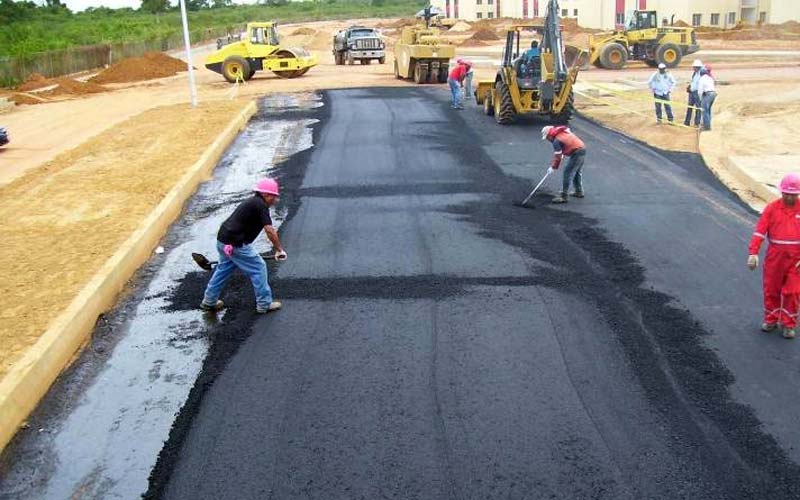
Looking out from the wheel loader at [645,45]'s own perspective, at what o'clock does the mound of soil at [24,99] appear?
The mound of soil is roughly at 11 o'clock from the wheel loader.

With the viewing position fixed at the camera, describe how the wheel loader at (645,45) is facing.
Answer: facing to the left of the viewer

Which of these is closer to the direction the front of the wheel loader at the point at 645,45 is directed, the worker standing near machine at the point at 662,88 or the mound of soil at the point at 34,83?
the mound of soil

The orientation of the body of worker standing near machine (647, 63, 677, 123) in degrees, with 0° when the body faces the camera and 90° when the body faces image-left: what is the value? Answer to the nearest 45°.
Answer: approximately 0°

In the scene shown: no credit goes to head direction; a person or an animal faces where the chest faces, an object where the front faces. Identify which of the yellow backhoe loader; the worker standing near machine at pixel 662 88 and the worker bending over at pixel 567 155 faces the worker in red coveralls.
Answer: the worker standing near machine

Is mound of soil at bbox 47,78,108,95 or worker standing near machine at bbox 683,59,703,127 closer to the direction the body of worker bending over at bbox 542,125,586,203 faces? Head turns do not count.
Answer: the mound of soil

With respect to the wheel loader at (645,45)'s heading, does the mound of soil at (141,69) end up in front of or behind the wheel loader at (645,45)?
in front

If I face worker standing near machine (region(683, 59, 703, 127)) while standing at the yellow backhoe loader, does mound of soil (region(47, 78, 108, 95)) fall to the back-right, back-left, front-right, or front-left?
back-left

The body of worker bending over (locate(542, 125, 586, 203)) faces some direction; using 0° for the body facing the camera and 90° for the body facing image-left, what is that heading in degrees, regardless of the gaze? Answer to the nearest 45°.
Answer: approximately 90°

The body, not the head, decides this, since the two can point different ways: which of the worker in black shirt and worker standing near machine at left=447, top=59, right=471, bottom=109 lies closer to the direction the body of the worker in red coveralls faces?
the worker in black shirt

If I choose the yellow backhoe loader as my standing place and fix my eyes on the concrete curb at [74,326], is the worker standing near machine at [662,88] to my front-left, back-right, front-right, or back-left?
back-left

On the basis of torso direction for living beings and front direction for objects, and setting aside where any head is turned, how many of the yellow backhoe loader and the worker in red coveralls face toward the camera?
1
